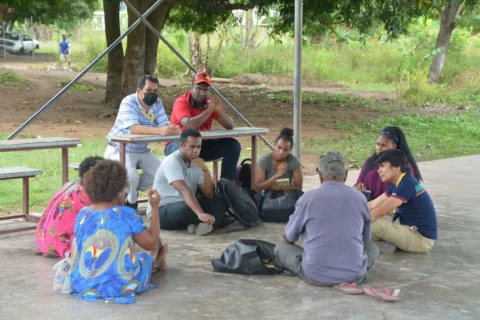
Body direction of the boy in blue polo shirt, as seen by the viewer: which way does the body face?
to the viewer's left

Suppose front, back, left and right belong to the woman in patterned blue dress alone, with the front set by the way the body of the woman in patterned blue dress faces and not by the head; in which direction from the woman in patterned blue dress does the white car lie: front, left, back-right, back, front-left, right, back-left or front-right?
front-left

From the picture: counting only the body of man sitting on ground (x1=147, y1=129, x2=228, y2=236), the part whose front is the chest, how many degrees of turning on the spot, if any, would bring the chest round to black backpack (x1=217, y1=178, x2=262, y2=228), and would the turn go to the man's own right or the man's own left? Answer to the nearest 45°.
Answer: approximately 45° to the man's own left

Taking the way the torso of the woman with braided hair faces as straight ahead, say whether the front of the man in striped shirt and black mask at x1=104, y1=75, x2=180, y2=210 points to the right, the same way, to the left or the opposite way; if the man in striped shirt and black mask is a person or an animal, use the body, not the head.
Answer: to the left

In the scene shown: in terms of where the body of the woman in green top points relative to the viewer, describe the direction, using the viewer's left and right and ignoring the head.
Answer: facing the viewer

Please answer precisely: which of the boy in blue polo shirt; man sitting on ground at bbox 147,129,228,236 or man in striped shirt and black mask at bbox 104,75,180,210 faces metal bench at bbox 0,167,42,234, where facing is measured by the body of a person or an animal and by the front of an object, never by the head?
the boy in blue polo shirt

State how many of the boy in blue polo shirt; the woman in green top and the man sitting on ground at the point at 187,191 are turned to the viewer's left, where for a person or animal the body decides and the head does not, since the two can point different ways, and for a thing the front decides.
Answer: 1

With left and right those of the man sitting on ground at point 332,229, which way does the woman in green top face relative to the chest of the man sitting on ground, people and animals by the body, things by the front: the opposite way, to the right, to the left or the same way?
the opposite way

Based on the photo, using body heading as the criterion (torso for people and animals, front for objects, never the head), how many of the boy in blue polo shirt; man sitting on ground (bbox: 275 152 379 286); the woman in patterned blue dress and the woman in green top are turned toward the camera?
1

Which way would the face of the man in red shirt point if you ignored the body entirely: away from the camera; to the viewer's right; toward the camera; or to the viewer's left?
toward the camera

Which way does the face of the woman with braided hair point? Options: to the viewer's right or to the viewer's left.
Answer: to the viewer's left

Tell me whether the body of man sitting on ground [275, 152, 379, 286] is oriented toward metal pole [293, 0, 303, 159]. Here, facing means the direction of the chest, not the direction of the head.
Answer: yes

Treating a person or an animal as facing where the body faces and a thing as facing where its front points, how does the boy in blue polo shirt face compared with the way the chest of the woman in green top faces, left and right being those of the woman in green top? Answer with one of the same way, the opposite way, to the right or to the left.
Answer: to the right

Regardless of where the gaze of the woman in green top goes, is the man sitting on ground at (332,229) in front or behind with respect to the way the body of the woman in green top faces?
in front

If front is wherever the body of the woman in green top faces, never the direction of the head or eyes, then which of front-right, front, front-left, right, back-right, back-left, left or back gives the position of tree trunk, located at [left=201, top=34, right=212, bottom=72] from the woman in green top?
back

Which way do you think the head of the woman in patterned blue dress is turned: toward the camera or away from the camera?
away from the camera

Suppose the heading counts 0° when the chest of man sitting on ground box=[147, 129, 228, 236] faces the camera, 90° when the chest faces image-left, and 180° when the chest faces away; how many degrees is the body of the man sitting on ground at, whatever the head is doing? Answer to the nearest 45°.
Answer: approximately 315°

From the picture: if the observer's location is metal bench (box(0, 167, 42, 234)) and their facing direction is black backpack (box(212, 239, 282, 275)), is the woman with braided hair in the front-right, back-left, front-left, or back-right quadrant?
front-left

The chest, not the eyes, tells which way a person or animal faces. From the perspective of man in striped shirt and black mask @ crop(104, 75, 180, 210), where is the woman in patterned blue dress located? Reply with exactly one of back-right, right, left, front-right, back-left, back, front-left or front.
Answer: front-right

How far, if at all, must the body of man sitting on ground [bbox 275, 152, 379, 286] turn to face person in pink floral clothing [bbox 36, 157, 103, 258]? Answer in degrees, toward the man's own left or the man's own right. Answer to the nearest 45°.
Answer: approximately 90° to the man's own left

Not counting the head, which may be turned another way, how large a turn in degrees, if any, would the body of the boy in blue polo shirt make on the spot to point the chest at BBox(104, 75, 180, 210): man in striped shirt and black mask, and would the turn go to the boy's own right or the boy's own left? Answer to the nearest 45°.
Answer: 0° — they already face them

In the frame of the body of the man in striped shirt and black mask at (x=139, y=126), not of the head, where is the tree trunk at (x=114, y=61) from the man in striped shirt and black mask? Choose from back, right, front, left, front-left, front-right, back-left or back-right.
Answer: back-left
